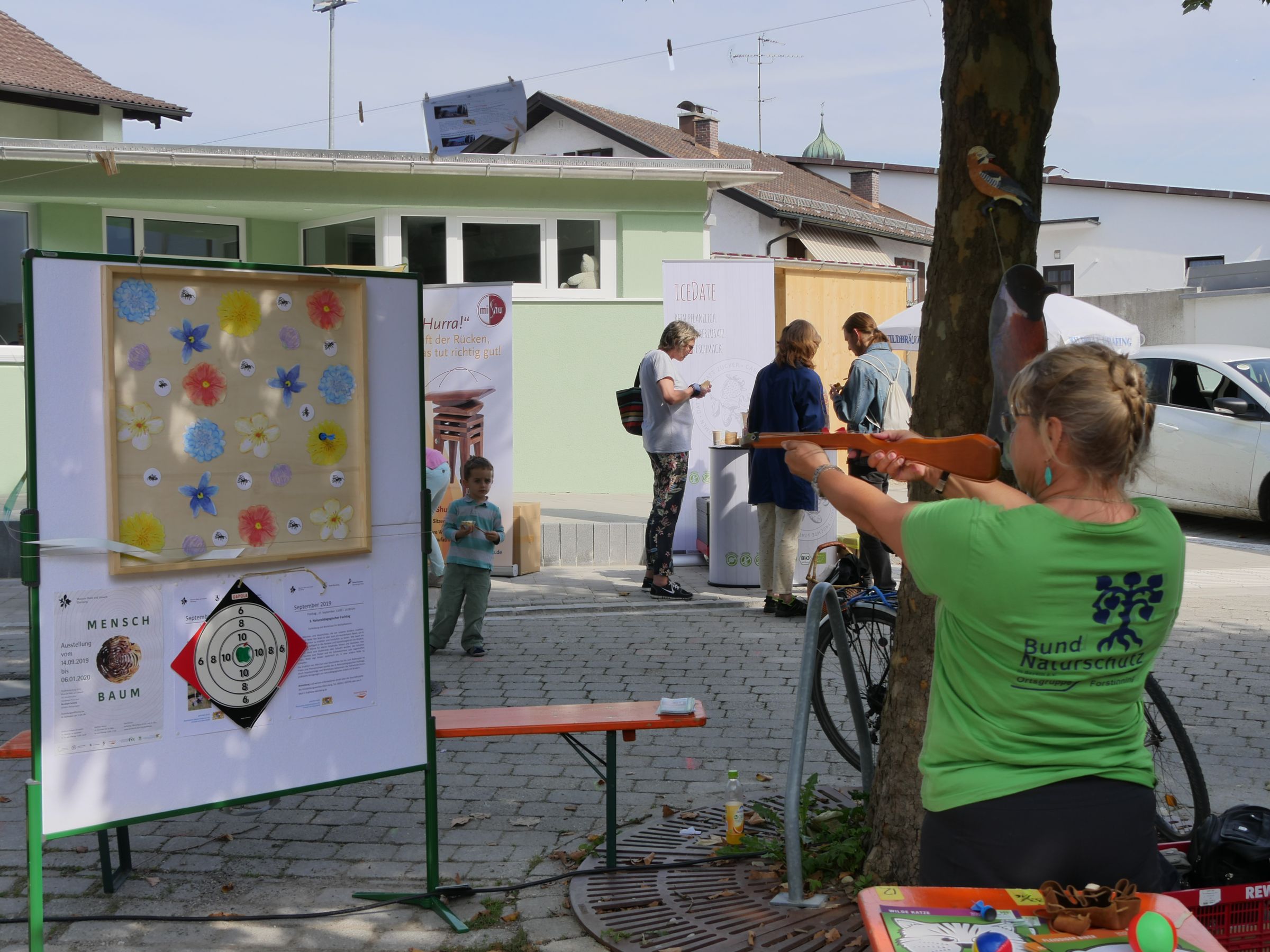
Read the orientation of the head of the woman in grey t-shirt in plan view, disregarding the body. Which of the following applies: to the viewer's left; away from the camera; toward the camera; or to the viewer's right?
to the viewer's right

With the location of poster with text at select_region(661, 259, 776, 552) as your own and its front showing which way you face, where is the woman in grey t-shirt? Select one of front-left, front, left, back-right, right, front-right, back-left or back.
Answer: front

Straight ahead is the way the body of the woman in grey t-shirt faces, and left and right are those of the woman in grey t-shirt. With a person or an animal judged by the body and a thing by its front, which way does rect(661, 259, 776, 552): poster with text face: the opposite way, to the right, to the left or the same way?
to the right

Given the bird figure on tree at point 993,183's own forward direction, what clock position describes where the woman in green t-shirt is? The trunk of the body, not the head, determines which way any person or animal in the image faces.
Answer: The woman in green t-shirt is roughly at 9 o'clock from the bird figure on tree.

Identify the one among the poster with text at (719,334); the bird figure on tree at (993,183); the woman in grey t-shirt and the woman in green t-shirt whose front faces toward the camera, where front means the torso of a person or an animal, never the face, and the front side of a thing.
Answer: the poster with text

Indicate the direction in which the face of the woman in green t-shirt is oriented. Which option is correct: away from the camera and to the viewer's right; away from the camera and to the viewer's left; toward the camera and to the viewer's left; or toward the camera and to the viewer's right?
away from the camera and to the viewer's left

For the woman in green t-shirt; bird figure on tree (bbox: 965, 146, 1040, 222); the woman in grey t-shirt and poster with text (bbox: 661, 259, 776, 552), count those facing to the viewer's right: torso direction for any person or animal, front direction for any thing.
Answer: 1

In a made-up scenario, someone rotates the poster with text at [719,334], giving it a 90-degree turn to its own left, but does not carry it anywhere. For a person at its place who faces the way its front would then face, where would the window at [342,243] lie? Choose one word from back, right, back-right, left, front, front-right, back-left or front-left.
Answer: back-left

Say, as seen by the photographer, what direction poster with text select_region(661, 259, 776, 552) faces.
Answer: facing the viewer

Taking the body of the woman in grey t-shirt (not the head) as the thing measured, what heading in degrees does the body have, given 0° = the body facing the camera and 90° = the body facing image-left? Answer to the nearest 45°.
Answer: approximately 270°

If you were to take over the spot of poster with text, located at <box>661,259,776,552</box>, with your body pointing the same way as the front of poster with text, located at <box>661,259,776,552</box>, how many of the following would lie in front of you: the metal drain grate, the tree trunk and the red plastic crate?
3

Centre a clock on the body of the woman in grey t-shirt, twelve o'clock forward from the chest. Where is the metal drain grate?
The metal drain grate is roughly at 3 o'clock from the woman in grey t-shirt.

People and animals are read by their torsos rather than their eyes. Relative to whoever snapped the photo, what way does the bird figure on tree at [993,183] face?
facing to the left of the viewer

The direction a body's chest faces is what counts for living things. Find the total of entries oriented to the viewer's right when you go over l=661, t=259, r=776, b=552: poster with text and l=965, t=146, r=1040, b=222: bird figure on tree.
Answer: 0

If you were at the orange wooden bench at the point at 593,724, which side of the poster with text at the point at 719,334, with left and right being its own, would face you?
front

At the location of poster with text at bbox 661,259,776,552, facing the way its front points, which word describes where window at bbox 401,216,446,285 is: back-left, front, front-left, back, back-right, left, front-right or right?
back-right

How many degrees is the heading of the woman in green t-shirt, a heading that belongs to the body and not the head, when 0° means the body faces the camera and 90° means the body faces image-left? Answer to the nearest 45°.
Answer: approximately 135°

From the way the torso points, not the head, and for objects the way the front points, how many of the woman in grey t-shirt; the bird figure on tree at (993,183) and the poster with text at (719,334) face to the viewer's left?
1
